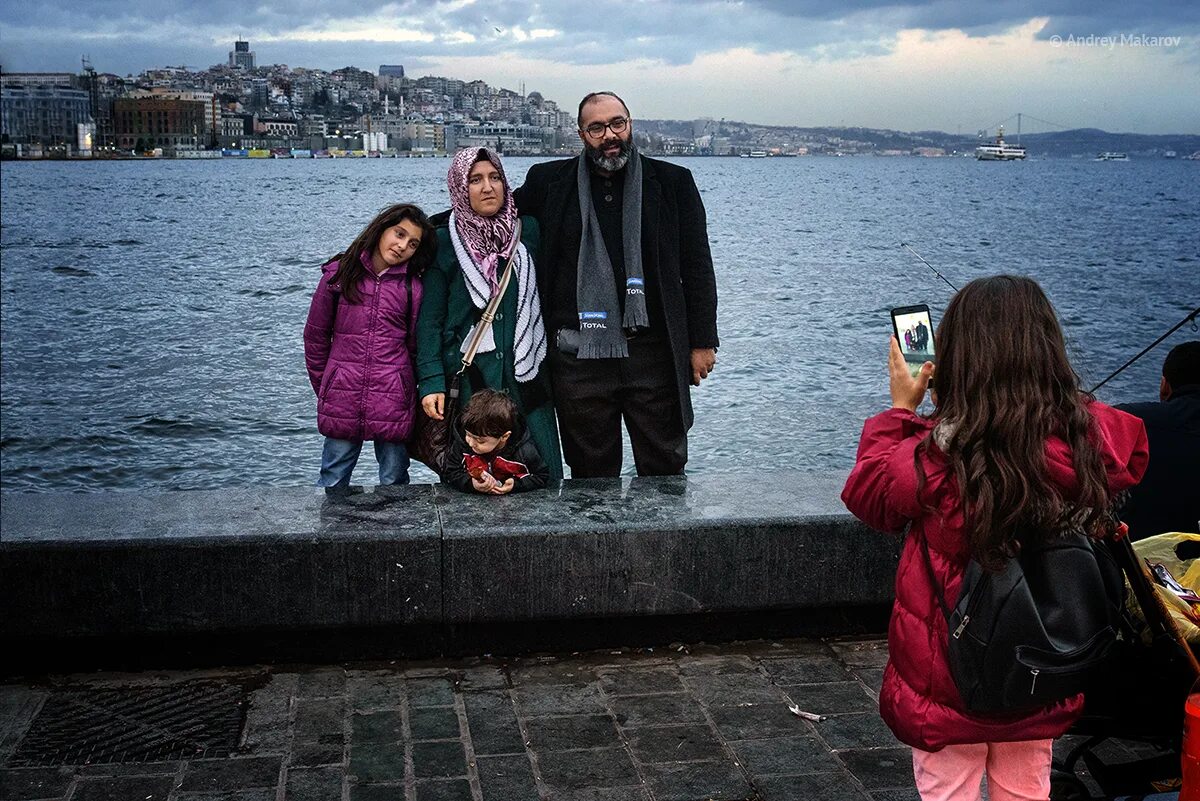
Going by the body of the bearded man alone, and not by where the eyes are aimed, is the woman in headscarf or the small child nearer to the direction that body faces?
the small child

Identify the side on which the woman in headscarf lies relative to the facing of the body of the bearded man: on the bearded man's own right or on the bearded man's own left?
on the bearded man's own right

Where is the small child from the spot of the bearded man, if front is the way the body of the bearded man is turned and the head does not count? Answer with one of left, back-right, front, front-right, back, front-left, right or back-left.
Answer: front-right

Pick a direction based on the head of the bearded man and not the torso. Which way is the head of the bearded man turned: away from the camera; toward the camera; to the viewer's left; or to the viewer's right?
toward the camera

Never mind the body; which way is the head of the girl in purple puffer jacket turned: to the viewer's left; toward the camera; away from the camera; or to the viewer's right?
toward the camera

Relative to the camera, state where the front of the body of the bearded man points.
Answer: toward the camera

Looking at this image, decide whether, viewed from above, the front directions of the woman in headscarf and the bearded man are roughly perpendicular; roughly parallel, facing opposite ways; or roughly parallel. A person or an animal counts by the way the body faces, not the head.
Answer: roughly parallel

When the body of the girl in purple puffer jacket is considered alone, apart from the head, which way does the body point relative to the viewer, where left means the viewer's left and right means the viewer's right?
facing the viewer

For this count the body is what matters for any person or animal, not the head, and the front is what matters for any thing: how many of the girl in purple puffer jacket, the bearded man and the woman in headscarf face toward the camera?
3

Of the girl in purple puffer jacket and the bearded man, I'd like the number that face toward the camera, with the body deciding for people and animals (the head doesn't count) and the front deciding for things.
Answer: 2

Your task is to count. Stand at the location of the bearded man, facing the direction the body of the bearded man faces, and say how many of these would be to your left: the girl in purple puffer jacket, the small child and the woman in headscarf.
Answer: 0

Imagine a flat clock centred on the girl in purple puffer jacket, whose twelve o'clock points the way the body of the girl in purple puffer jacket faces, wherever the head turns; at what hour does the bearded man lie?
The bearded man is roughly at 9 o'clock from the girl in purple puffer jacket.

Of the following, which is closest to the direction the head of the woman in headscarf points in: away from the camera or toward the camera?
toward the camera

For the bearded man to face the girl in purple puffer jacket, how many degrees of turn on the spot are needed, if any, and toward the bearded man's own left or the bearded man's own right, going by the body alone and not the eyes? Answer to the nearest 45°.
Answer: approximately 90° to the bearded man's own right
